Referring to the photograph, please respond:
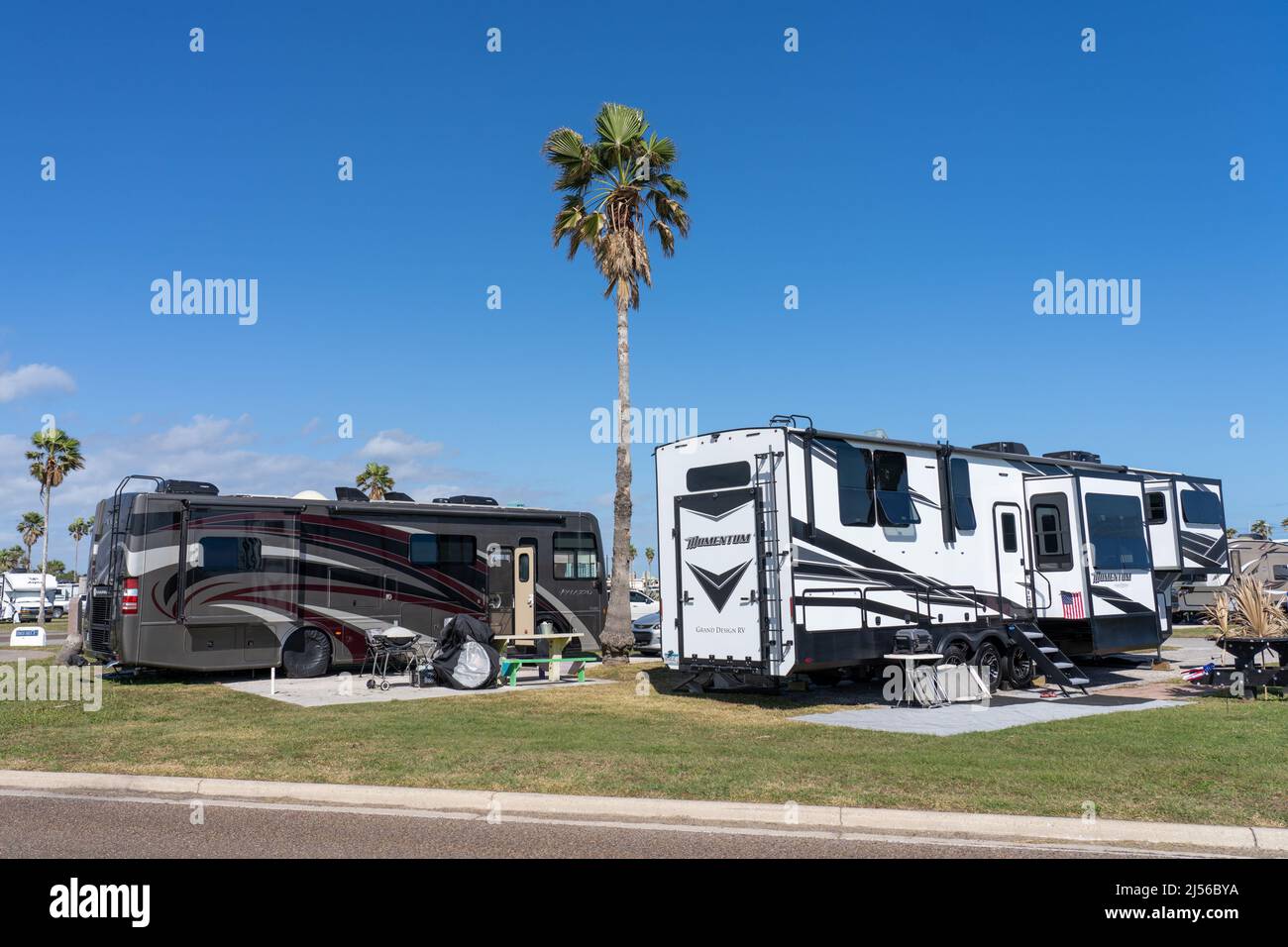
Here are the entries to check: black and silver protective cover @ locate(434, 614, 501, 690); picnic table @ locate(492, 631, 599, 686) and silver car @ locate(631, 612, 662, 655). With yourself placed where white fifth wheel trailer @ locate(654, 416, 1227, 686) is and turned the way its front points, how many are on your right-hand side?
0

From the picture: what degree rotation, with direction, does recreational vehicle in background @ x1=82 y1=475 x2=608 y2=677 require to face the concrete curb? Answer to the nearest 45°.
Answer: approximately 135° to its right

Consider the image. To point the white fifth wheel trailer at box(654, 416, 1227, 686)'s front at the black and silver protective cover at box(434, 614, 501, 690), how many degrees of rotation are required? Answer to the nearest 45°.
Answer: approximately 135° to its left

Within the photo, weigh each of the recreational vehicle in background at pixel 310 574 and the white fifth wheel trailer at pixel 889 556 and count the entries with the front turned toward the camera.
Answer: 0

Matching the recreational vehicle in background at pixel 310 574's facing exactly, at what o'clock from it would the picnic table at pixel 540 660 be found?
The picnic table is roughly at 2 o'clock from the recreational vehicle in background.

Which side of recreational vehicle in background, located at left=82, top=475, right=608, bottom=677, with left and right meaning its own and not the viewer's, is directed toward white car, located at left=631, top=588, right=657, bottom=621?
front

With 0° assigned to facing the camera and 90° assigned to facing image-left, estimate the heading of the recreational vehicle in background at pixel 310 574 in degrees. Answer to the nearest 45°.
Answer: approximately 225°

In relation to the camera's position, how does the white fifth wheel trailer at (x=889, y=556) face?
facing away from the viewer and to the right of the viewer

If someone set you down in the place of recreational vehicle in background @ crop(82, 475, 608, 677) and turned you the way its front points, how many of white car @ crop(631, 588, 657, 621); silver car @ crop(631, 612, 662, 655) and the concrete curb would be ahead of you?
2

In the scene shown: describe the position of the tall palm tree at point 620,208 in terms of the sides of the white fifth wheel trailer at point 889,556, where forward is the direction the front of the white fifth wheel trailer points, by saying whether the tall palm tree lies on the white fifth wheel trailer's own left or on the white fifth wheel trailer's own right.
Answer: on the white fifth wheel trailer's own left

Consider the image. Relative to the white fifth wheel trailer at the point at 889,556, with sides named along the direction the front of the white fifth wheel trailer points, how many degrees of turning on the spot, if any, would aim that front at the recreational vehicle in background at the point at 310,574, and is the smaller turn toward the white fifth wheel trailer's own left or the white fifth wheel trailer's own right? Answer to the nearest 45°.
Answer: approximately 135° to the white fifth wheel trailer's own left
